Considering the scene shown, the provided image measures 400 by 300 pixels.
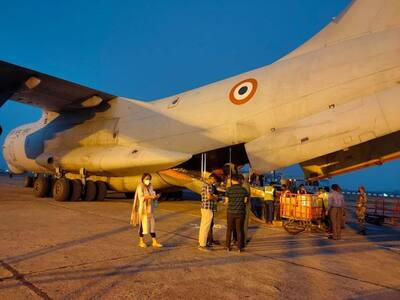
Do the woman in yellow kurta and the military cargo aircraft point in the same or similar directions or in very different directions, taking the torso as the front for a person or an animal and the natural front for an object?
very different directions

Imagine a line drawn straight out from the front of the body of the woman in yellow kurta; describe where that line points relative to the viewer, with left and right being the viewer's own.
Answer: facing the viewer and to the right of the viewer

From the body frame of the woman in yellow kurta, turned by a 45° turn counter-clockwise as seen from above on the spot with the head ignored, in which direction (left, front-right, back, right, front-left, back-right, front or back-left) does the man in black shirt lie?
front

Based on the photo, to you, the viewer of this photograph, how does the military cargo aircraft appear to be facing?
facing away from the viewer and to the left of the viewer

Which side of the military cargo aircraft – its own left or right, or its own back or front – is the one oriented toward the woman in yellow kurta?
left
